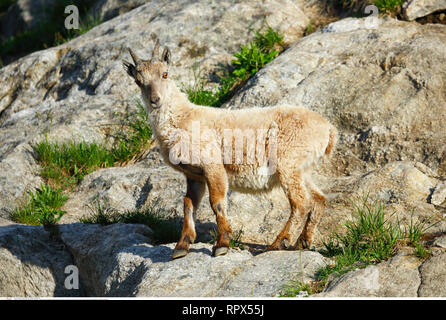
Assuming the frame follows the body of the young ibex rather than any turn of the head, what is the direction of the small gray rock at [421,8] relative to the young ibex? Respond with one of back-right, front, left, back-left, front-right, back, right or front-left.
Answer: back-right

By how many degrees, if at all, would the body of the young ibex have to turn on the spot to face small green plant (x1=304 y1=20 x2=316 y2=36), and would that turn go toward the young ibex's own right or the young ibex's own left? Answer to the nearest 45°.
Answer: approximately 90° to the young ibex's own right

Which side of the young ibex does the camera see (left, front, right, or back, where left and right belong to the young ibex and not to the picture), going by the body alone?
left

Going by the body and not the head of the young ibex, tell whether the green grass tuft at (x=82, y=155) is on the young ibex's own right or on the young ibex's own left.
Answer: on the young ibex's own right

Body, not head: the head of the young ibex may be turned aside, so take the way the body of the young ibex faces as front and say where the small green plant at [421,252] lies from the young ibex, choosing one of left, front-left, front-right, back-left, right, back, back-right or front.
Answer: back-left

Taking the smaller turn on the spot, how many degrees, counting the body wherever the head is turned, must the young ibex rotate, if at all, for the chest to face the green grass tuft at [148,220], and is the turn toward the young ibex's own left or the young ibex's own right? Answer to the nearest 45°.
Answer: approximately 45° to the young ibex's own right

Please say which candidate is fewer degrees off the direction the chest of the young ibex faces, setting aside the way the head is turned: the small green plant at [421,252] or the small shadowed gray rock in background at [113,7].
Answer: the small shadowed gray rock in background
